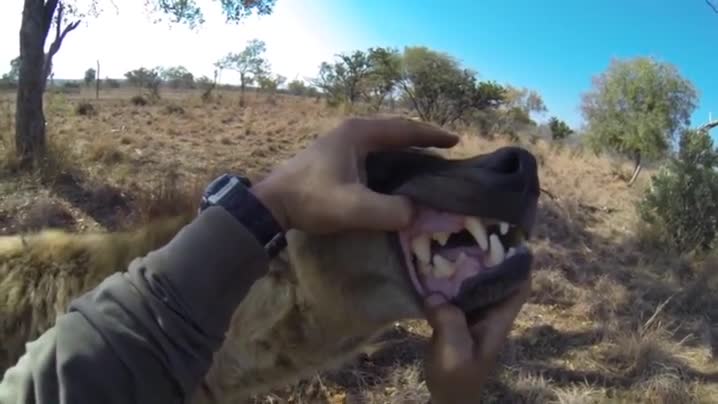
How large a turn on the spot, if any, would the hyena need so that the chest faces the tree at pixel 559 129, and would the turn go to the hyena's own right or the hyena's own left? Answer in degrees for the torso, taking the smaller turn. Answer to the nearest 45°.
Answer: approximately 45° to the hyena's own left

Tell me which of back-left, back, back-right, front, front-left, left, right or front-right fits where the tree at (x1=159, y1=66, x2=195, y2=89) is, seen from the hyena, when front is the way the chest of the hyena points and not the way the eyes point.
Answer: left

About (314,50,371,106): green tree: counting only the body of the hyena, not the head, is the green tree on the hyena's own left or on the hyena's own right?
on the hyena's own left

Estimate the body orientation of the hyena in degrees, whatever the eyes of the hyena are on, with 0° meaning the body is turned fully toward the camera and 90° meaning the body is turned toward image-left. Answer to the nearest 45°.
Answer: approximately 270°

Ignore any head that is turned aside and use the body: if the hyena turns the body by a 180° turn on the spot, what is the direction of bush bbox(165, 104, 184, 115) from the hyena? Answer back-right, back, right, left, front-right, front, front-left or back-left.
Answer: right

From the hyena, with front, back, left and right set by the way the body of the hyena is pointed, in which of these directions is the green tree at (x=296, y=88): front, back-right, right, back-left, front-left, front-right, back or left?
left

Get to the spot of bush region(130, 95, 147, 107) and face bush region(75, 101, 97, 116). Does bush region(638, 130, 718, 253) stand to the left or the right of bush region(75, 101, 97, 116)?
left

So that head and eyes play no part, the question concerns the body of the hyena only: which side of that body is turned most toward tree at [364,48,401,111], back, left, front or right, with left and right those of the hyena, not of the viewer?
left

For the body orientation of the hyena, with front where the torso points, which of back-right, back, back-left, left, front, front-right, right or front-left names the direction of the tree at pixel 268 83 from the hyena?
left

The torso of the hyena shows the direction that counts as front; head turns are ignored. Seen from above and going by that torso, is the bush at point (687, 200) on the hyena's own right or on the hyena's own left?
on the hyena's own left

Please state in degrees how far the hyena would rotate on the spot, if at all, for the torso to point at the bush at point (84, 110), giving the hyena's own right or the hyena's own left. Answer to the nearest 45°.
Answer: approximately 90° to the hyena's own left
